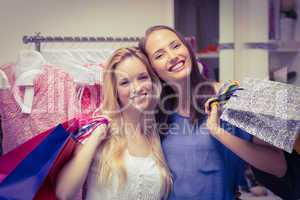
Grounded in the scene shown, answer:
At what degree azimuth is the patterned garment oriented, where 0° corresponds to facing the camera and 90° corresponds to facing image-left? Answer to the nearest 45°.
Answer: approximately 45°

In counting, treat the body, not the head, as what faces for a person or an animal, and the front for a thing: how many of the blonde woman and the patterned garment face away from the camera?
0

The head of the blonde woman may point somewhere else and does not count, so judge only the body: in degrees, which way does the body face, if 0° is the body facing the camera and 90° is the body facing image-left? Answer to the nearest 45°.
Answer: approximately 315°
